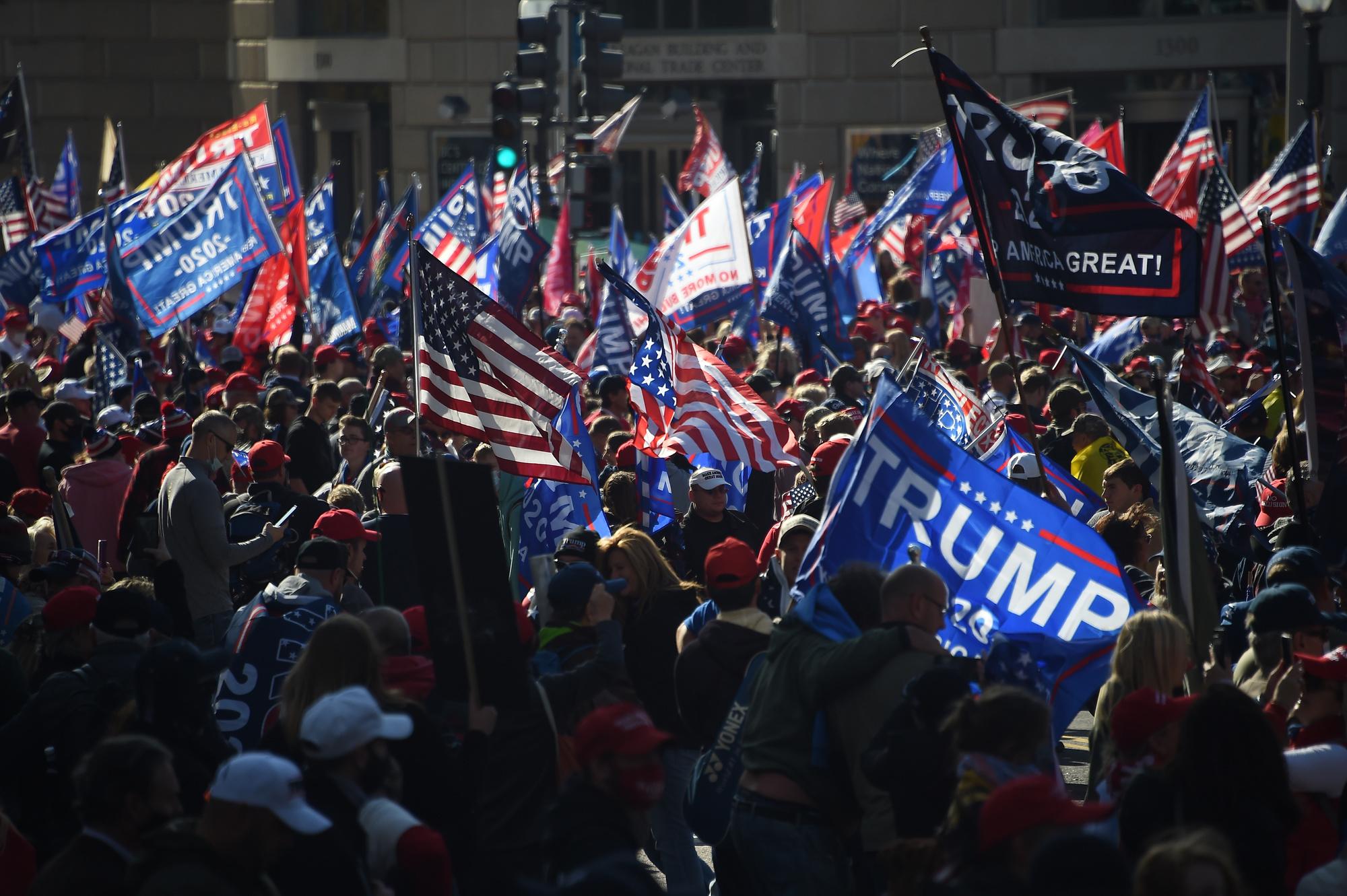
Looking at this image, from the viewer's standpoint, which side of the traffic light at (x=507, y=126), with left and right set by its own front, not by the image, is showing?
front

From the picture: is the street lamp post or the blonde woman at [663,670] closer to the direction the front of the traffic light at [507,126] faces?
the blonde woman

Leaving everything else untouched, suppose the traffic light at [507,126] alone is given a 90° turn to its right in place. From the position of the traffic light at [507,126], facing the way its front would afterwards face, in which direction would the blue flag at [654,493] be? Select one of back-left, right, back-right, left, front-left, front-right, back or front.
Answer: left

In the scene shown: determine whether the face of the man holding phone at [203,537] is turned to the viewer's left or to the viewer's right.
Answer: to the viewer's right

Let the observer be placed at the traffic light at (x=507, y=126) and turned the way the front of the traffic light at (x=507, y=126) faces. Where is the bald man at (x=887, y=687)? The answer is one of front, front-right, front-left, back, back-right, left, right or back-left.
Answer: front

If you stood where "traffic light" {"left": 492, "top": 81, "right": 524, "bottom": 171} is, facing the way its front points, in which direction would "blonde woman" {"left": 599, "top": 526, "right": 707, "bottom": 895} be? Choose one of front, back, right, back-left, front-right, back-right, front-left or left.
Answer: front
